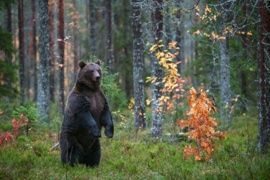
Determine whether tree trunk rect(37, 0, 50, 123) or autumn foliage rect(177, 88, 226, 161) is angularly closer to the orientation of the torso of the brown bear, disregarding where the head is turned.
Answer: the autumn foliage

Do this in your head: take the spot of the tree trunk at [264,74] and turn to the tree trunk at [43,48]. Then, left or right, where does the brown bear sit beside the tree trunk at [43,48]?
left

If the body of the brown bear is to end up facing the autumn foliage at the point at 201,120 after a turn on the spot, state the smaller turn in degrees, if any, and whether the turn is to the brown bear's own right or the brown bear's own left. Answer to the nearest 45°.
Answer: approximately 45° to the brown bear's own left

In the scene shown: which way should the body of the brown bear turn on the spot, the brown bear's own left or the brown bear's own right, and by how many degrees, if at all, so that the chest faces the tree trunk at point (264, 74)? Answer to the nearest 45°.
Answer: approximately 45° to the brown bear's own left

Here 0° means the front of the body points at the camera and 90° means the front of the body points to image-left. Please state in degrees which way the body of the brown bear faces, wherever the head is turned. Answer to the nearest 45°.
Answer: approximately 315°

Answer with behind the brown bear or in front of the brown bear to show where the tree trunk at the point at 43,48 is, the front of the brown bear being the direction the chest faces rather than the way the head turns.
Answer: behind
